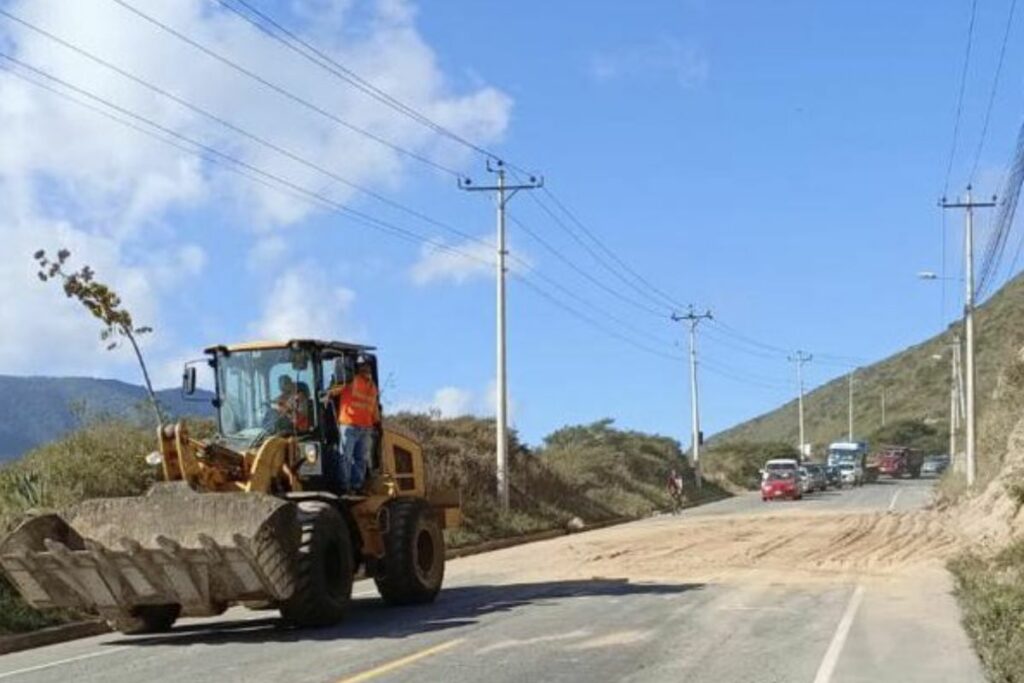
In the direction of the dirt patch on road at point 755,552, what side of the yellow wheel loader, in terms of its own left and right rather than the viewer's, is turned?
back

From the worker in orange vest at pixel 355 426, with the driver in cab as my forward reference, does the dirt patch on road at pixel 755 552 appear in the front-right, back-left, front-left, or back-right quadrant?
back-right

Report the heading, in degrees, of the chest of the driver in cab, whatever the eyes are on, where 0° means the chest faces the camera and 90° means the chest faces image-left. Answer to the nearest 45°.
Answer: approximately 45°

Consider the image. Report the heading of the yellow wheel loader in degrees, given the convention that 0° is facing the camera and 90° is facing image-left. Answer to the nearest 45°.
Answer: approximately 45°

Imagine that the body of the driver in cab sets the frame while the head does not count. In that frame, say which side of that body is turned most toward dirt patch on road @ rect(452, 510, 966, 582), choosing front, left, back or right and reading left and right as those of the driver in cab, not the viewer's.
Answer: back
